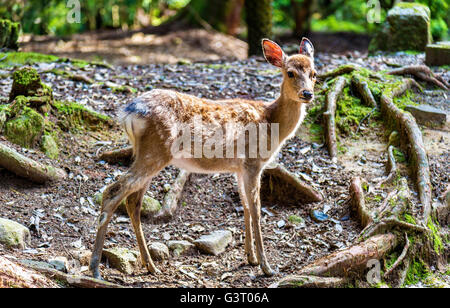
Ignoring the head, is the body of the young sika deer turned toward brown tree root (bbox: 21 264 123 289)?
no

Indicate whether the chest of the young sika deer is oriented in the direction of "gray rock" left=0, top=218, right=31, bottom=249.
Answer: no

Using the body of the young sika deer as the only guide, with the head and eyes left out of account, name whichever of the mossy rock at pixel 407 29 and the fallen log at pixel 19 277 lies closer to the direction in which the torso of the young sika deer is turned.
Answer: the mossy rock

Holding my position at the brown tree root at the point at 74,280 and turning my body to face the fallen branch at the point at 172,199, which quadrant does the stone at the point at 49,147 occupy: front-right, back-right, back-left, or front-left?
front-left

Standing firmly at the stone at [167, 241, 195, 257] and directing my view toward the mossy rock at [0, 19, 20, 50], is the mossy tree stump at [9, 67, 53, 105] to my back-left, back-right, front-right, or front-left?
front-left

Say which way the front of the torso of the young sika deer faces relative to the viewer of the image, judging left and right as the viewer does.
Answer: facing to the right of the viewer

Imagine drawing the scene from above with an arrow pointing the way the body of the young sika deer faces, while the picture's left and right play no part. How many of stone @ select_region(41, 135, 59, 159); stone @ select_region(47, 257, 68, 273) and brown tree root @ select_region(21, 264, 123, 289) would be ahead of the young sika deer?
0

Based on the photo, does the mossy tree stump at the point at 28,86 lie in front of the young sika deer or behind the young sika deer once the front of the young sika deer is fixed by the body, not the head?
behind

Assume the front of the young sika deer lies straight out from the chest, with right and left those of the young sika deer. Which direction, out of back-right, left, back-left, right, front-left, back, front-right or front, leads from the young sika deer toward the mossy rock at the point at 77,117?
back-left

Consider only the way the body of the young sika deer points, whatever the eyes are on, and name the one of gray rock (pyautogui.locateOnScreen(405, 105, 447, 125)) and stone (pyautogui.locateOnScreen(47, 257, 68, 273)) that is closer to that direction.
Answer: the gray rock

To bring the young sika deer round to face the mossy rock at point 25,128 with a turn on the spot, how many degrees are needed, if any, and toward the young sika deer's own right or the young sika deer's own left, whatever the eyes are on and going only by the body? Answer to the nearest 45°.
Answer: approximately 135° to the young sika deer's own left

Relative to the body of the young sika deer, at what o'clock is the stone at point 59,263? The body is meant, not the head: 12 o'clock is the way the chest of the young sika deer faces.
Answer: The stone is roughly at 5 o'clock from the young sika deer.

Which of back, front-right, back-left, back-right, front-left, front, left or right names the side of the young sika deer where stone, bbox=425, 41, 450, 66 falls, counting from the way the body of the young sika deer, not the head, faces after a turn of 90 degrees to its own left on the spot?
front-right

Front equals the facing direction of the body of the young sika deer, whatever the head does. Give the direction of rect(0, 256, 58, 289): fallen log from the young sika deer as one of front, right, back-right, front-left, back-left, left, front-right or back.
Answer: back-right
